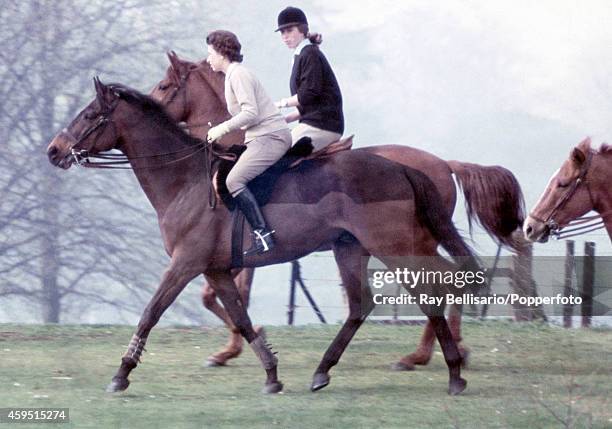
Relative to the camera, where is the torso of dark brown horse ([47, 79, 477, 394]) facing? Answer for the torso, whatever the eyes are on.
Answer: to the viewer's left

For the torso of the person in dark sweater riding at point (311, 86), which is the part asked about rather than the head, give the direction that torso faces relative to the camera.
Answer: to the viewer's left

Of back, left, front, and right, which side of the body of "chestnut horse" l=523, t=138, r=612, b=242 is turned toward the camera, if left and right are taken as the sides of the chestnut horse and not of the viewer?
left

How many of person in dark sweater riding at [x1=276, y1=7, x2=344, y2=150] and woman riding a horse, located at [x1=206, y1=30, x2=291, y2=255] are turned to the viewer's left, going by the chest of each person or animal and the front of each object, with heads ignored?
2

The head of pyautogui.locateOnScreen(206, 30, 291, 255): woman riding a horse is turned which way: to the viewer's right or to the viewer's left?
to the viewer's left

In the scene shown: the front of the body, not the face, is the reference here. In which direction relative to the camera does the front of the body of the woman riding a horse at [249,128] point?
to the viewer's left

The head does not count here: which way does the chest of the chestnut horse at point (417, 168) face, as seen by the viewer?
to the viewer's left
